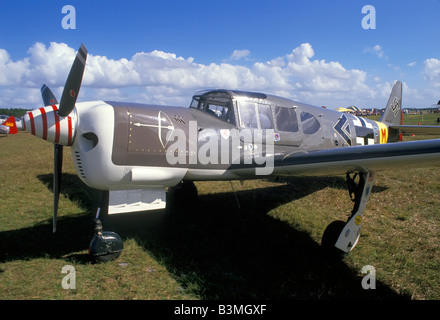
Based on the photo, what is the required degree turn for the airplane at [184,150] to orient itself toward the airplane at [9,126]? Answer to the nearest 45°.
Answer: approximately 45° to its right

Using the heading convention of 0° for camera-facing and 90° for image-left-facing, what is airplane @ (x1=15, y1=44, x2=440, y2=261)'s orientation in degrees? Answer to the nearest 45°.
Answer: approximately 45°
